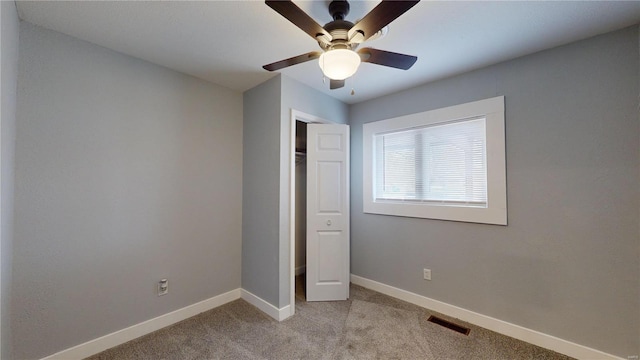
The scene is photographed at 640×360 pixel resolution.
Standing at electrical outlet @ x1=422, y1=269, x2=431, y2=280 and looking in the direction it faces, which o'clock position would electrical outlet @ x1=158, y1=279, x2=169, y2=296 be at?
electrical outlet @ x1=158, y1=279, x2=169, y2=296 is roughly at 2 o'clock from electrical outlet @ x1=422, y1=269, x2=431, y2=280.

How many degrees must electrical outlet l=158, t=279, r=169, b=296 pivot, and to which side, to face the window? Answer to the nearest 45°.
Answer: approximately 45° to its left

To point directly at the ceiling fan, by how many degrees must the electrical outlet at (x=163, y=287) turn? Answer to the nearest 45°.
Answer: approximately 45° to its left

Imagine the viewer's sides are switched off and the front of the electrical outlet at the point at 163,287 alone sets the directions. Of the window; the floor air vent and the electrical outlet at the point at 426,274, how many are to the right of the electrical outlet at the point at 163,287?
0

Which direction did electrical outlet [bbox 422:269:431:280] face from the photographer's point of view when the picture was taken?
facing the viewer

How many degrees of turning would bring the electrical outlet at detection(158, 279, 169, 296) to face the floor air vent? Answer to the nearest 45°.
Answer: approximately 45° to its left
